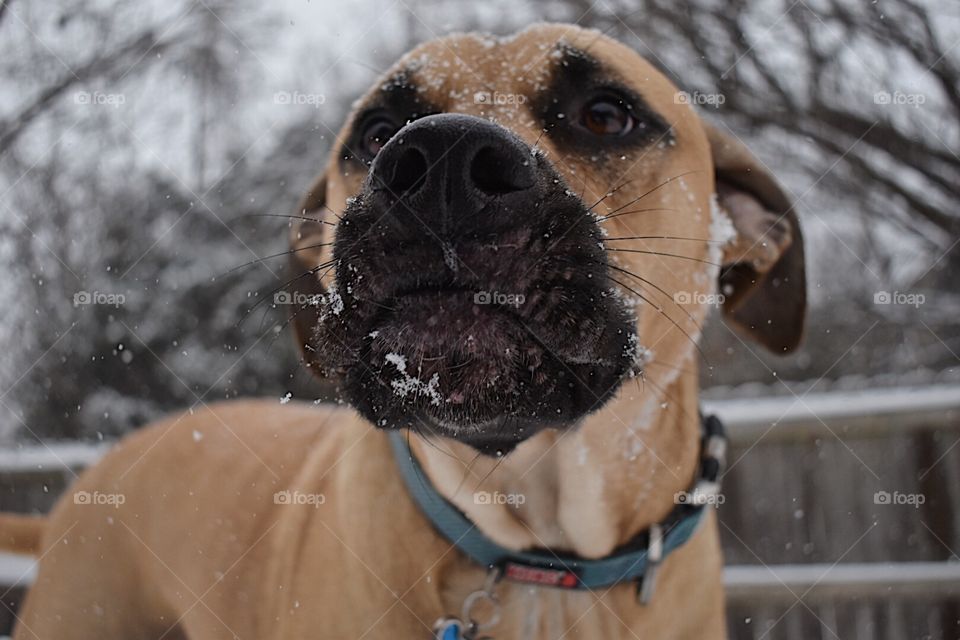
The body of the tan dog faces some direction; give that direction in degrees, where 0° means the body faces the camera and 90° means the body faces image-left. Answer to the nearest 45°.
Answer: approximately 315°
